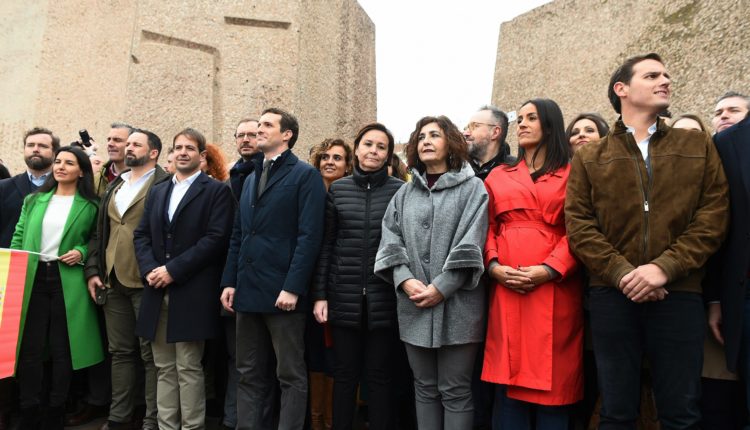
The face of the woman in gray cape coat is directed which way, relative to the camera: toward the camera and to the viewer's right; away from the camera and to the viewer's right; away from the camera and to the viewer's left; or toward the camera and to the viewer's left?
toward the camera and to the viewer's left

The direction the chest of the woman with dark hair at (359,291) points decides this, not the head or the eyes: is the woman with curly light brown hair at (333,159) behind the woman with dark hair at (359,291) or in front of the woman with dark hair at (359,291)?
behind

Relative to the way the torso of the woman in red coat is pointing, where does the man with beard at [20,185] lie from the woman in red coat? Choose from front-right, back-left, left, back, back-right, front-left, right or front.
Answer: front-right

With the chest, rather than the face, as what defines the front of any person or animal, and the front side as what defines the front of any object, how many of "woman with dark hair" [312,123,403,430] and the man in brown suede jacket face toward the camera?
2

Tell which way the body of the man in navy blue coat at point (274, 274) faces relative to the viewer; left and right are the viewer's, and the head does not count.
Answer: facing the viewer and to the left of the viewer

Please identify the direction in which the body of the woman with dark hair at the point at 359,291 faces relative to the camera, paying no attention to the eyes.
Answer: toward the camera

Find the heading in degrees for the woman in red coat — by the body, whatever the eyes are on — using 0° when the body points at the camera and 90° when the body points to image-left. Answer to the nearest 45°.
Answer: approximately 45°

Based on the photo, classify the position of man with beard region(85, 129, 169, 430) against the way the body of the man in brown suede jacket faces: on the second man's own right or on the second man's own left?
on the second man's own right

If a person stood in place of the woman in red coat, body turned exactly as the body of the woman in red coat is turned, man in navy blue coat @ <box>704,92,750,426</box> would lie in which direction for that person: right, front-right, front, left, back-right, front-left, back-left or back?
back-left
